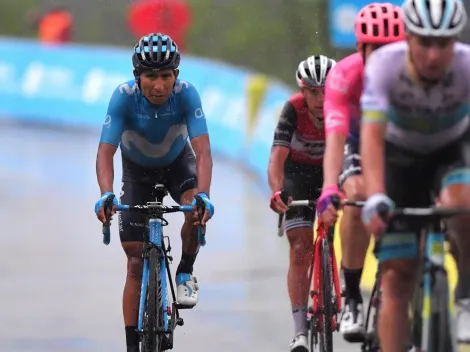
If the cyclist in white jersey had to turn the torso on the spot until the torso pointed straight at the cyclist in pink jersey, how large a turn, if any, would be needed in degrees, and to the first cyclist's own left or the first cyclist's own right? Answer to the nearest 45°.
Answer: approximately 180°

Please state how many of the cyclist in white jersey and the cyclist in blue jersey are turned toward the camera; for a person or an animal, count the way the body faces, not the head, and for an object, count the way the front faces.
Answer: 2

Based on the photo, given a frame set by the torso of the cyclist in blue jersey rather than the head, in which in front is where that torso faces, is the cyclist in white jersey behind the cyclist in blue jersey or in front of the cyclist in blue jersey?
in front

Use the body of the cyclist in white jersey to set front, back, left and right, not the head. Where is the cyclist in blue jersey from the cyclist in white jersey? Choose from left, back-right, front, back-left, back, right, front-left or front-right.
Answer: back-right

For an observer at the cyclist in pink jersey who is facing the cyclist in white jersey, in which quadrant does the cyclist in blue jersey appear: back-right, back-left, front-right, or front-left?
back-right

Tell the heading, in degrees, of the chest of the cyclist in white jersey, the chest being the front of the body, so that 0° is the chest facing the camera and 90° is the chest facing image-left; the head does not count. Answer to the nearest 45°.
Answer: approximately 0°
